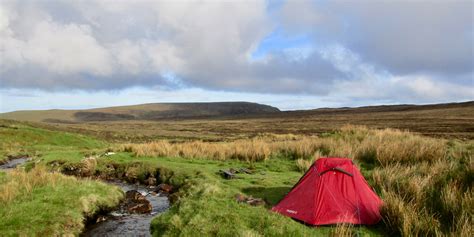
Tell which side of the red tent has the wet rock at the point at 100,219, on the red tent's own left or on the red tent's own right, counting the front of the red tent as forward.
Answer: on the red tent's own right
